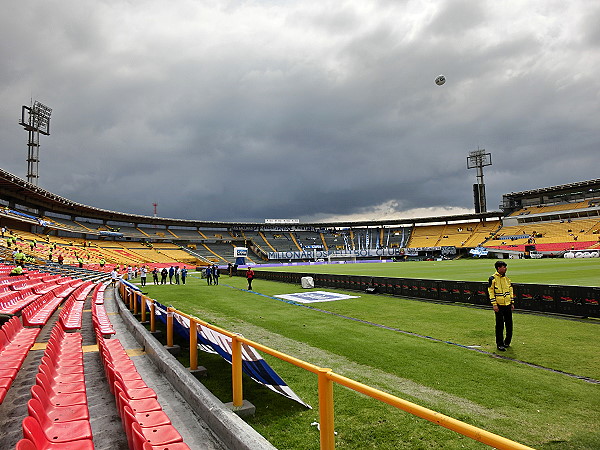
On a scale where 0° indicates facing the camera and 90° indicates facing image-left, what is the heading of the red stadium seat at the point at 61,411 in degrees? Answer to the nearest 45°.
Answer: approximately 270°

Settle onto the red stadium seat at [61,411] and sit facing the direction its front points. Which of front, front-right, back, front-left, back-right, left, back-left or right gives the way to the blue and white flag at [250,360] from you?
front

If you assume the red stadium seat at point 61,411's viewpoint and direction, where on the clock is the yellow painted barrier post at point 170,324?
The yellow painted barrier post is roughly at 10 o'clock from the red stadium seat.

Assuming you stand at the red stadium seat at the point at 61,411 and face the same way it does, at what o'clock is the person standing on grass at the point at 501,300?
The person standing on grass is roughly at 12 o'clock from the red stadium seat.
